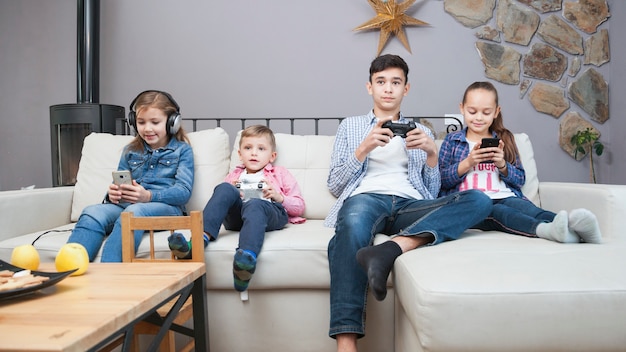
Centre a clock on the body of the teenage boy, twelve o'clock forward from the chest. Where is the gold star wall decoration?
The gold star wall decoration is roughly at 6 o'clock from the teenage boy.

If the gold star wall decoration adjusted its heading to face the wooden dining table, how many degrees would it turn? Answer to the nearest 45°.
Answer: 0° — it already faces it

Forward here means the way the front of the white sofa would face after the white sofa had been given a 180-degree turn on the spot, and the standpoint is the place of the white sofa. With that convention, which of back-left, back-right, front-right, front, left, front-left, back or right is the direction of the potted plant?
front-right

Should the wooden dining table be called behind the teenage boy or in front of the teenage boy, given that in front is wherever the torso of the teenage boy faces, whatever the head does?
in front

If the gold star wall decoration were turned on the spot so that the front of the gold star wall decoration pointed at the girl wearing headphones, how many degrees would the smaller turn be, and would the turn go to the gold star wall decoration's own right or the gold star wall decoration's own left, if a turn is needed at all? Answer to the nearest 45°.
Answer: approximately 45° to the gold star wall decoration's own right

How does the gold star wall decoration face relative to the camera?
toward the camera

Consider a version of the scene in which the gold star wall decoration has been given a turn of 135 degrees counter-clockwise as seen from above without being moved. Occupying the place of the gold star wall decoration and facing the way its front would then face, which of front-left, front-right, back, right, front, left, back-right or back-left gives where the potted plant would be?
front-right

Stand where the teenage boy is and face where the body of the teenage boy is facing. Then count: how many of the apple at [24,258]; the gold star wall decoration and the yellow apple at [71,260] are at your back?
1

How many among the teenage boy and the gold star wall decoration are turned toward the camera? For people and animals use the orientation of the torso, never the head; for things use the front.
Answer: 2

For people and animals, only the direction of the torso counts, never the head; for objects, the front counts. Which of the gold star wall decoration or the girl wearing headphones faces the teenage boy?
the gold star wall decoration

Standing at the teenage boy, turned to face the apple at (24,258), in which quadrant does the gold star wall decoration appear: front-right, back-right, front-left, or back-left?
back-right

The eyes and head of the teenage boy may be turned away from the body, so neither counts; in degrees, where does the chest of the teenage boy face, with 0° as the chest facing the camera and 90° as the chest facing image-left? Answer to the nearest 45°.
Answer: approximately 0°

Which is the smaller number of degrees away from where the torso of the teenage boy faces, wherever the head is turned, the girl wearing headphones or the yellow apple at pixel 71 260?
the yellow apple

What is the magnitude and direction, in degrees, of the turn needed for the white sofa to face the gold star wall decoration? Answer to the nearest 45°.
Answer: approximately 180°

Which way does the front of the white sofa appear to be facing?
toward the camera

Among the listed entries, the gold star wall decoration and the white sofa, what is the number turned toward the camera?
2
